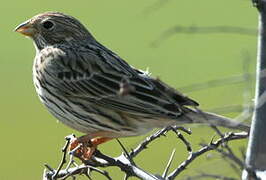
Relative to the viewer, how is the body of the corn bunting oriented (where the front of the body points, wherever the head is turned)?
to the viewer's left

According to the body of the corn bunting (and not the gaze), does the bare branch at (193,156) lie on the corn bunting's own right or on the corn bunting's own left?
on the corn bunting's own left
